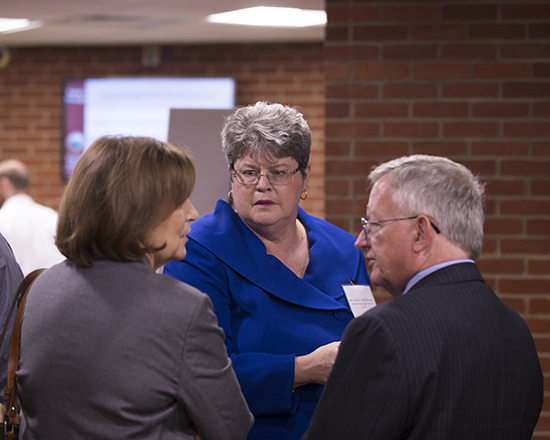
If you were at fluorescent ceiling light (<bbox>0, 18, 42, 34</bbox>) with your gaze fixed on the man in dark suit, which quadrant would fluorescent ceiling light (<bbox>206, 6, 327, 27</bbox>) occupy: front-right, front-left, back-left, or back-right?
front-left

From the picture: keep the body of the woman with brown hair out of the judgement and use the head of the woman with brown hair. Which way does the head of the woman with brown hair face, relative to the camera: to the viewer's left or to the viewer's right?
to the viewer's right

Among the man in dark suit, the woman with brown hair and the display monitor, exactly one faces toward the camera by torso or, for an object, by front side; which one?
the display monitor

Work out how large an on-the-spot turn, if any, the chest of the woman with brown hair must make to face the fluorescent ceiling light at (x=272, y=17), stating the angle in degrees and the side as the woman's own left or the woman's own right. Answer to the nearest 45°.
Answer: approximately 45° to the woman's own left

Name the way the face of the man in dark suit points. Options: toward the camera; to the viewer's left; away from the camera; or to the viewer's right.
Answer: to the viewer's left

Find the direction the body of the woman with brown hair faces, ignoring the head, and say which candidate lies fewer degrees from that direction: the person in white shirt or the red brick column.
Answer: the red brick column

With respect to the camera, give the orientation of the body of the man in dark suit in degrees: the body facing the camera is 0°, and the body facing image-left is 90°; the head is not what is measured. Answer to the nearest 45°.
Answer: approximately 135°

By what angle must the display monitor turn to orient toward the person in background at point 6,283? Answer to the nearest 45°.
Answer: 0° — it already faces them

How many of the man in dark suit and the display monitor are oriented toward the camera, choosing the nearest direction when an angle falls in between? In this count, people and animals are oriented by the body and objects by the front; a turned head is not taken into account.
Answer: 1

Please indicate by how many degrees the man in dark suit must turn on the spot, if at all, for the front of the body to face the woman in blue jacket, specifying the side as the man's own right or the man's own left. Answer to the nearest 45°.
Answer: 0° — they already face them

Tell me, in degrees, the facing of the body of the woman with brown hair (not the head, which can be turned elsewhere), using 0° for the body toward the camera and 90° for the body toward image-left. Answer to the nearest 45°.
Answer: approximately 225°

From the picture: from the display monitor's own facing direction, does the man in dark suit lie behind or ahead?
ahead

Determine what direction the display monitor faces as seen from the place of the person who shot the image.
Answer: facing the viewer

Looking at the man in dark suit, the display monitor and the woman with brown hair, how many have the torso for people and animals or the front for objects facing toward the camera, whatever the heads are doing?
1

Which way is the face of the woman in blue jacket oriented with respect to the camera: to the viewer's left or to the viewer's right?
to the viewer's left

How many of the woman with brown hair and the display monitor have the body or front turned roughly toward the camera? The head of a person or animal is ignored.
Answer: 1
